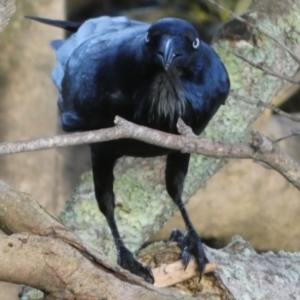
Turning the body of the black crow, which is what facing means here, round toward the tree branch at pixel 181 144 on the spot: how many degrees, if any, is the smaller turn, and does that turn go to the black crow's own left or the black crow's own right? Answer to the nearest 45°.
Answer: approximately 45° to the black crow's own right
